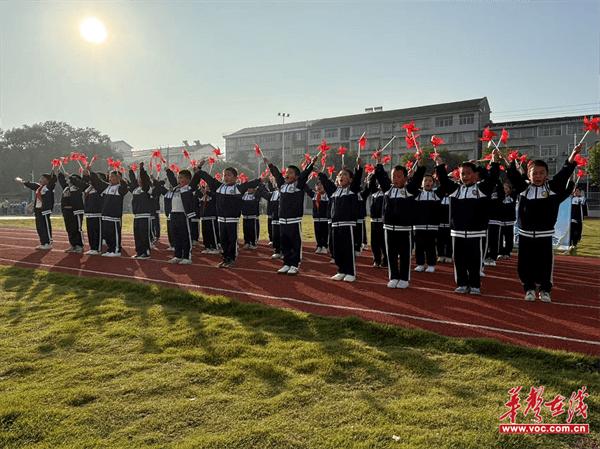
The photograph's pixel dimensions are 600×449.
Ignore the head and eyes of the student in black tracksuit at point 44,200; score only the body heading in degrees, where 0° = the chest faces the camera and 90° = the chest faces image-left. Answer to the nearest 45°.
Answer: approximately 45°

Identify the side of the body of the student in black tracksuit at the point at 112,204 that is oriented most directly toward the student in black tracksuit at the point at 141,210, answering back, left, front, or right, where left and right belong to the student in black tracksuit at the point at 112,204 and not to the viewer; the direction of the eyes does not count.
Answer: left

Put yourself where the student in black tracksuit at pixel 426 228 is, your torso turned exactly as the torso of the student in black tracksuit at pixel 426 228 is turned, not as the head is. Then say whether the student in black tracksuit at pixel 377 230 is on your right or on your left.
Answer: on your right

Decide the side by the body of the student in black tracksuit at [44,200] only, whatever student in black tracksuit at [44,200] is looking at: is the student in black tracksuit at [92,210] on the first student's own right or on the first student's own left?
on the first student's own left

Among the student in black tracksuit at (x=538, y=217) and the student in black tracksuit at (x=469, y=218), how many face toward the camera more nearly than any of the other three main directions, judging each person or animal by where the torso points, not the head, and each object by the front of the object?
2

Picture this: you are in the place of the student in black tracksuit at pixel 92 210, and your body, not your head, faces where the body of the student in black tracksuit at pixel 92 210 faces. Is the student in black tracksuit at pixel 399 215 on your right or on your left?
on your left

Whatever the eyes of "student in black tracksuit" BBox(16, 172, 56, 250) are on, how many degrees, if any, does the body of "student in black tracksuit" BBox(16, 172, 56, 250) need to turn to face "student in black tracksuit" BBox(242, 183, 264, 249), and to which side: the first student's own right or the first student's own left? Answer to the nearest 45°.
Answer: approximately 135° to the first student's own left

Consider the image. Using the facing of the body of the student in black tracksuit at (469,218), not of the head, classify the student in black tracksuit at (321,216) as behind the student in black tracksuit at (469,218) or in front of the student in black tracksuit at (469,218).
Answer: behind

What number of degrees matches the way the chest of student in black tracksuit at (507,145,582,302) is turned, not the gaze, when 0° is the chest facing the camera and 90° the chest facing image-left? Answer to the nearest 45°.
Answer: approximately 0°

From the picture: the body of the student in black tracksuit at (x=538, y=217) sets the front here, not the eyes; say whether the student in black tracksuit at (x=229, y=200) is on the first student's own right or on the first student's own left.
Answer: on the first student's own right

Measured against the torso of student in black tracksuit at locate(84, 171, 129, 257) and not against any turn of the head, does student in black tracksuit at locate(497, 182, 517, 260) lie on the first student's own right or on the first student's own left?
on the first student's own left

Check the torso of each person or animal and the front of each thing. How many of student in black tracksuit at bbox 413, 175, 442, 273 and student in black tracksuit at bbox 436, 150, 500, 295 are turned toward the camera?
2

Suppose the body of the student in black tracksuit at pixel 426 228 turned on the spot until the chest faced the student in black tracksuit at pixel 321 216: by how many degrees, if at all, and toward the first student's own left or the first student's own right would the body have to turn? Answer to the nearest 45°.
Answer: approximately 135° to the first student's own right

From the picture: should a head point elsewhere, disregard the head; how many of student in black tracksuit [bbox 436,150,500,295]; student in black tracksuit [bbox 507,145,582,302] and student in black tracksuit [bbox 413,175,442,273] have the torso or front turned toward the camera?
3

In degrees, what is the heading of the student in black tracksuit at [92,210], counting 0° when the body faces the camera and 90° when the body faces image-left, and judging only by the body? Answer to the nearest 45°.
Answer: approximately 45°

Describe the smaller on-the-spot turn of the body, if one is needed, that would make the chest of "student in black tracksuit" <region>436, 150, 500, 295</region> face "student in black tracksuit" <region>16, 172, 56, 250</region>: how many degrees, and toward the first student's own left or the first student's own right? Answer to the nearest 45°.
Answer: approximately 90° to the first student's own right

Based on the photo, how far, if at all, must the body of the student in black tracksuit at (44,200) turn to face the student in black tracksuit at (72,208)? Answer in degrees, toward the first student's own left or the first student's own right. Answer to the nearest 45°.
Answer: approximately 90° to the first student's own left
